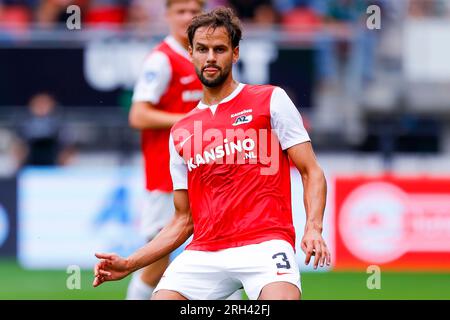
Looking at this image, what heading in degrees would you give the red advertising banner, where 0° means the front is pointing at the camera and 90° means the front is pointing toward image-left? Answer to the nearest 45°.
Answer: approximately 0°

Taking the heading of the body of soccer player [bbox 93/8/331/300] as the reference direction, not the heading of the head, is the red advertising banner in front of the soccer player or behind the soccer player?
behind

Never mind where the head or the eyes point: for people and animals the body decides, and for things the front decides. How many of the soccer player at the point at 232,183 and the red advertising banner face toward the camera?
2

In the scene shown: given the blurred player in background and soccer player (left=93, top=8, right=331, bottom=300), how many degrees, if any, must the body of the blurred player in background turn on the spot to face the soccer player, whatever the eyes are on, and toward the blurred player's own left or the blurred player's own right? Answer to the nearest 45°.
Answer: approximately 45° to the blurred player's own right

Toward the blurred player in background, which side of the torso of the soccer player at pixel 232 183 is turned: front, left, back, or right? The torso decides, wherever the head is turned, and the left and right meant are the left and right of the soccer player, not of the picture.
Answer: back

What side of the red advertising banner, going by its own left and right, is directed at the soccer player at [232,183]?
front
